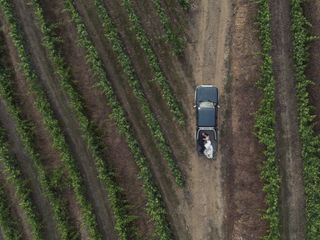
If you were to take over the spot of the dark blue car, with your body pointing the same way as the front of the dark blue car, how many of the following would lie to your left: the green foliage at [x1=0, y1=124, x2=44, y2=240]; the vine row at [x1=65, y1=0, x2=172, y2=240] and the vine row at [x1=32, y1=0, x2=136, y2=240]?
3

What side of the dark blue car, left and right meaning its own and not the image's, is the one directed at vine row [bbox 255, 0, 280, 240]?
right

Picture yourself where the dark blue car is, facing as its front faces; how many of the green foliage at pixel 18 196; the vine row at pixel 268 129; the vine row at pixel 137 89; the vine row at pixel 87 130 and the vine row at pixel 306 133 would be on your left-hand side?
3

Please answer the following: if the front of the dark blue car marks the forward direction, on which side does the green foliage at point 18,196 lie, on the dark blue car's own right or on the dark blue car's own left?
on the dark blue car's own left

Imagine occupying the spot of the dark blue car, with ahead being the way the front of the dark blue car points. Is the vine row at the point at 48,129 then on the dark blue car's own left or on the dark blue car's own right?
on the dark blue car's own left

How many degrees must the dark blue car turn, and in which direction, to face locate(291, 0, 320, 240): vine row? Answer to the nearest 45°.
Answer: approximately 90° to its right

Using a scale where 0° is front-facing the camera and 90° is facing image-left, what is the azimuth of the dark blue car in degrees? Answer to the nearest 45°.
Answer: approximately 180°

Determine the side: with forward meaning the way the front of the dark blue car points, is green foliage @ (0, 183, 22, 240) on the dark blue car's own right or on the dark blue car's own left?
on the dark blue car's own left
